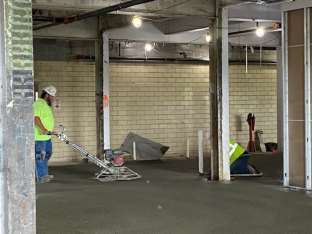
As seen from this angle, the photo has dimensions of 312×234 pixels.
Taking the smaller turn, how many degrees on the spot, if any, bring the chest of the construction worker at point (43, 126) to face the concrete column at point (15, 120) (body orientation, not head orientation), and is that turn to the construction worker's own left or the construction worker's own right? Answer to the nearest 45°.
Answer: approximately 90° to the construction worker's own right

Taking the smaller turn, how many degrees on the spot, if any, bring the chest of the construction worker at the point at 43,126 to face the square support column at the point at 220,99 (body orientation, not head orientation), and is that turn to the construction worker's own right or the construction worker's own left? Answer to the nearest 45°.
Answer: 0° — they already face it

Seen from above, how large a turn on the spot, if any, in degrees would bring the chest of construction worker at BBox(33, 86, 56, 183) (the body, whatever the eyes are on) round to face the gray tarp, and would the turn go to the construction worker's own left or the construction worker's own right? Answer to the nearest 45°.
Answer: approximately 45° to the construction worker's own left

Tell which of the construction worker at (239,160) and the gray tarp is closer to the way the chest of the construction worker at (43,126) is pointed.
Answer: the construction worker

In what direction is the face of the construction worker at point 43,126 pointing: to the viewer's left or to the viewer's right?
to the viewer's right

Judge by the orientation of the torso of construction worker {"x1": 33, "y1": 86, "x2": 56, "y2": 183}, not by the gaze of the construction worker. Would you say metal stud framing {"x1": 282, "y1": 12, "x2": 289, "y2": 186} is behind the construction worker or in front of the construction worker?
in front

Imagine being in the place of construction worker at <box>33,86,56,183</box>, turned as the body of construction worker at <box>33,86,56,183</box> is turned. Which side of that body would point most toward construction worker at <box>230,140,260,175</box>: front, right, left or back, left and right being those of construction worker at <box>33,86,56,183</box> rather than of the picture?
front

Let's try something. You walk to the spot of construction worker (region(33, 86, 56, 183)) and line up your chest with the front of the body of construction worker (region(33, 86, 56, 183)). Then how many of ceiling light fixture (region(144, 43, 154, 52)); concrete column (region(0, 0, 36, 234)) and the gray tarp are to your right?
1

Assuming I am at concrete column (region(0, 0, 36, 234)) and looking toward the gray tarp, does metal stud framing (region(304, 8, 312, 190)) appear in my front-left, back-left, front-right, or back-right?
front-right

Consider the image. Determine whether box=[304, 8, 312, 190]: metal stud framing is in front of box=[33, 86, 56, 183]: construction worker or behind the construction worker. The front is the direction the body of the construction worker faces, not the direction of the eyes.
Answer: in front

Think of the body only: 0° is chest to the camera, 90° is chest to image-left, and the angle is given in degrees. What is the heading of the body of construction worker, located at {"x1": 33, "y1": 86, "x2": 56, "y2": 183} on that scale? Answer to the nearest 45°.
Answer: approximately 270°
